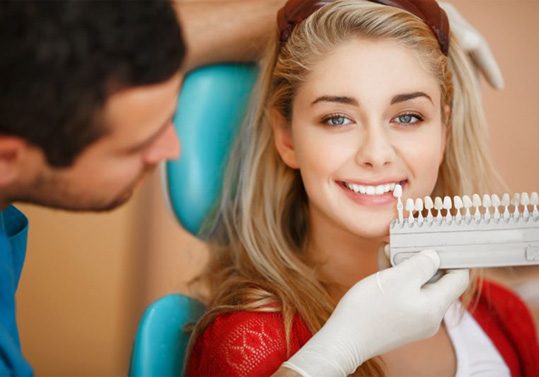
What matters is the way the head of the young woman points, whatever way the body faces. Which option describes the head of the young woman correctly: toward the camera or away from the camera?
toward the camera

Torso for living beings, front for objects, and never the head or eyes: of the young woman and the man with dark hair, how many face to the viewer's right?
1

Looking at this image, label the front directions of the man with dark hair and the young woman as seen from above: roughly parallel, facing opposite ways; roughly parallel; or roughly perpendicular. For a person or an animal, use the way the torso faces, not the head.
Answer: roughly perpendicular

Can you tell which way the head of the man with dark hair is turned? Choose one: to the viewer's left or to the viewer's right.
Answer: to the viewer's right

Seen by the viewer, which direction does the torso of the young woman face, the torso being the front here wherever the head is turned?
toward the camera

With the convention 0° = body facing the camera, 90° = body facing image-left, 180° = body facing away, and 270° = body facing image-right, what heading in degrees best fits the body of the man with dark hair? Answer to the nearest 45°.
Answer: approximately 270°

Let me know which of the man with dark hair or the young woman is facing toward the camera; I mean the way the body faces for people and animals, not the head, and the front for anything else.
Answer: the young woman
